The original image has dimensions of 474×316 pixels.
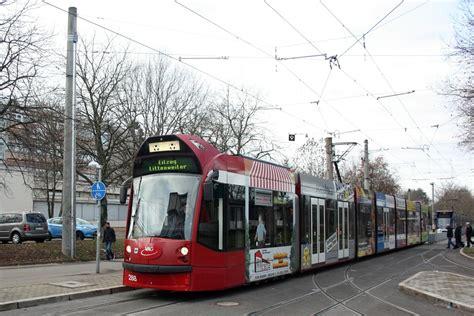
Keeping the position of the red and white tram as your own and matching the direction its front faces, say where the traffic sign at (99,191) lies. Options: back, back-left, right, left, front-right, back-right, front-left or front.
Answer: right

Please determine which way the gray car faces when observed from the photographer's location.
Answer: facing away from the viewer and to the left of the viewer

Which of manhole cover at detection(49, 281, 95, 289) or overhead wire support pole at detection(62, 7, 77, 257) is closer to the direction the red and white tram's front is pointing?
the manhole cover

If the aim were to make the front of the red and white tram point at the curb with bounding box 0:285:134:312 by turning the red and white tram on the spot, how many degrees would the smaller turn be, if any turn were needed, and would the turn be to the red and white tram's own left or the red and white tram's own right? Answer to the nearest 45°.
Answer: approximately 45° to the red and white tram's own right

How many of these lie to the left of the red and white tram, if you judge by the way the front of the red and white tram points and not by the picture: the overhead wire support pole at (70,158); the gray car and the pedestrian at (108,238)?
0

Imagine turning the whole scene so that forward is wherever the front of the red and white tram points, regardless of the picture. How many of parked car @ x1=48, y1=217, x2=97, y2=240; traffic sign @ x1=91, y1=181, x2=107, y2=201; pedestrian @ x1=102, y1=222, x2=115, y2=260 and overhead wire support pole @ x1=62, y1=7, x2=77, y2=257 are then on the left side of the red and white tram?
0

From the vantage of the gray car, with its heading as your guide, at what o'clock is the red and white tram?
The red and white tram is roughly at 7 o'clock from the gray car.

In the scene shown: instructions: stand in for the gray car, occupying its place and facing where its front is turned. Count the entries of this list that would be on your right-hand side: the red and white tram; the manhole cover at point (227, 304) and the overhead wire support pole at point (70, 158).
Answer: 0

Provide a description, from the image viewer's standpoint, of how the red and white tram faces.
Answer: facing the viewer and to the left of the viewer

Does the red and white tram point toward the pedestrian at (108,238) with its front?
no

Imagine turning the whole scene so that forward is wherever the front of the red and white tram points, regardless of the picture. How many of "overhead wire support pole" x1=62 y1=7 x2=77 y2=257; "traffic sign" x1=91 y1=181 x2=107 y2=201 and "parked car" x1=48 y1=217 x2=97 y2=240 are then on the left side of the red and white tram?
0

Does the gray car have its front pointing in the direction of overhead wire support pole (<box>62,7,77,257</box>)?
no
